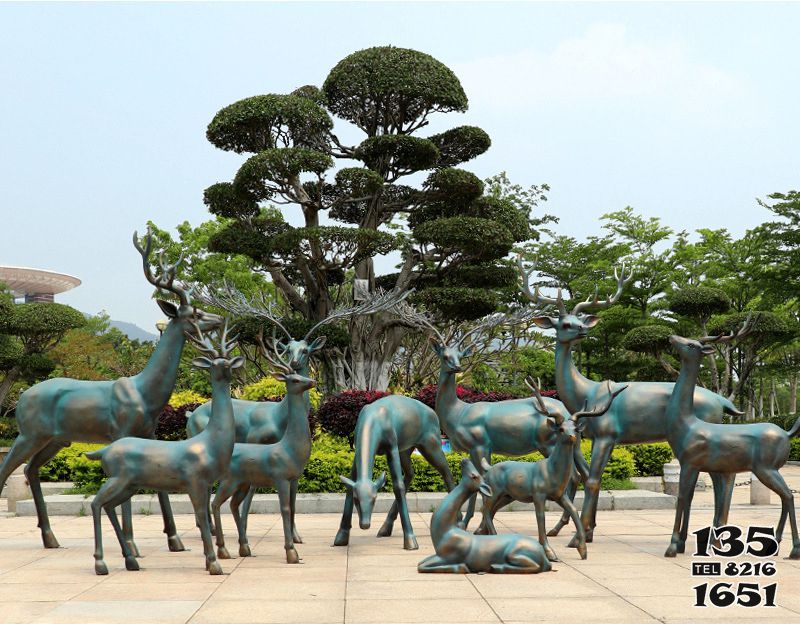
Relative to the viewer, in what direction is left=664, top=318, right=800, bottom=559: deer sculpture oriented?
to the viewer's left

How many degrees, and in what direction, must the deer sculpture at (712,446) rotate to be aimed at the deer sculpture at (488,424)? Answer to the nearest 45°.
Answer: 0° — it already faces it

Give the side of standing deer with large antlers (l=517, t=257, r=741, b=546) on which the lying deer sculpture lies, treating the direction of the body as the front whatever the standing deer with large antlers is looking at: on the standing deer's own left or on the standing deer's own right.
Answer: on the standing deer's own left

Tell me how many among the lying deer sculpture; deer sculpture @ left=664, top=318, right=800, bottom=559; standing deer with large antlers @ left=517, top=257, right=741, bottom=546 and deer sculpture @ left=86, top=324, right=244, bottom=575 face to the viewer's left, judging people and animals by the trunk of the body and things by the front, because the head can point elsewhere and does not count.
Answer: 3

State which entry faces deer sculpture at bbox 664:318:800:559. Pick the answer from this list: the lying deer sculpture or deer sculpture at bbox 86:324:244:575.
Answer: deer sculpture at bbox 86:324:244:575

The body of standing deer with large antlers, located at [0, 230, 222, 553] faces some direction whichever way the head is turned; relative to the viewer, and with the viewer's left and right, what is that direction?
facing to the right of the viewer

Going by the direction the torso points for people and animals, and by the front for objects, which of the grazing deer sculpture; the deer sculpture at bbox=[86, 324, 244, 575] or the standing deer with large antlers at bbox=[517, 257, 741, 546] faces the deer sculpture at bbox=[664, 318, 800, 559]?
the deer sculpture at bbox=[86, 324, 244, 575]

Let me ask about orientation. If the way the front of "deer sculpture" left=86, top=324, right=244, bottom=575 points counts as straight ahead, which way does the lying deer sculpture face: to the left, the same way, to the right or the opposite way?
the opposite way

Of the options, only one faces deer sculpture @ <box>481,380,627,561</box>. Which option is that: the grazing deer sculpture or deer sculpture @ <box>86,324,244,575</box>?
deer sculpture @ <box>86,324,244,575</box>

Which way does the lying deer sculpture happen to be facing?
to the viewer's left

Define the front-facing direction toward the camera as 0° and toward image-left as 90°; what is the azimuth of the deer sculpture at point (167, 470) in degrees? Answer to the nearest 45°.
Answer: approximately 270°

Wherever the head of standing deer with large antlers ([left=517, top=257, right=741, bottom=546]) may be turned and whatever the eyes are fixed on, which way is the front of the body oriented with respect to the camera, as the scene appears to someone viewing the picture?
to the viewer's left
